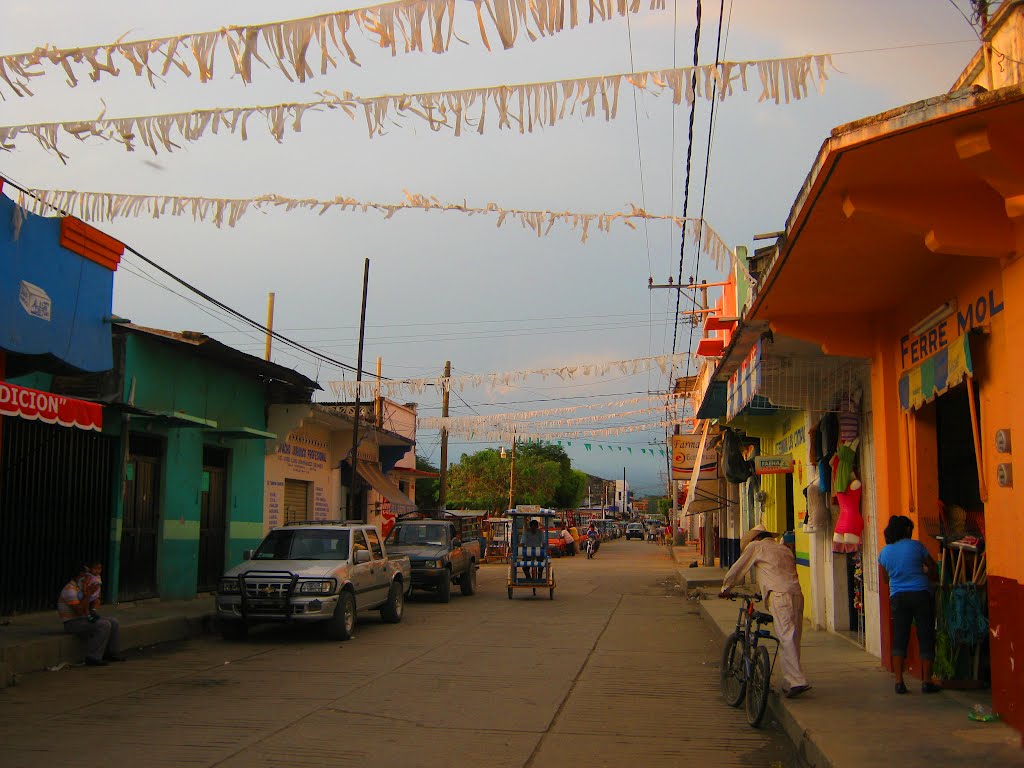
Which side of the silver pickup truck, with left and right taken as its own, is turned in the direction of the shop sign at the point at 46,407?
right

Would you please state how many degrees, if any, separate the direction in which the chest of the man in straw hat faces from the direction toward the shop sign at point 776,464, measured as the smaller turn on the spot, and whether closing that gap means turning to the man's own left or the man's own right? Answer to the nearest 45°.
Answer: approximately 45° to the man's own right

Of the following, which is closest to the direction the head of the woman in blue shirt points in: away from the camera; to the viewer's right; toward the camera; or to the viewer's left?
away from the camera

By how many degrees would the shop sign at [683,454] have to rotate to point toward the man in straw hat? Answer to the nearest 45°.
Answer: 0° — it already faces them

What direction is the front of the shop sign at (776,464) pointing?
toward the camera

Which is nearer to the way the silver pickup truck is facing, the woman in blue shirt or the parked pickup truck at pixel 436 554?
the woman in blue shirt

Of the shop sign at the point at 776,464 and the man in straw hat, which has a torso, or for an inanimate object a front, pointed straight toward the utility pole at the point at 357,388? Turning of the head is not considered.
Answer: the man in straw hat

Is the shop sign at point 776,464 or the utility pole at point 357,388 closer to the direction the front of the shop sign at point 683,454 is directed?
the shop sign

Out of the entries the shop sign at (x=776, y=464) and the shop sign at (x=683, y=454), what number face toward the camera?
2

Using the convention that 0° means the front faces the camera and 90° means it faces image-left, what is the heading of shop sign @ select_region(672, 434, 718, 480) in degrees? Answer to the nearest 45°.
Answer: approximately 0°

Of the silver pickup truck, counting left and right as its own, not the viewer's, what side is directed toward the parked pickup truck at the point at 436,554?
back

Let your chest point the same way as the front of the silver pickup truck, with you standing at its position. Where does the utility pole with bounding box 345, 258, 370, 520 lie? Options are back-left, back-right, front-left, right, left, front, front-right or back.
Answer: back-right

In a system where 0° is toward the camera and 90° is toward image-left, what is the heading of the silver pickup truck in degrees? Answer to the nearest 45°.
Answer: approximately 45°

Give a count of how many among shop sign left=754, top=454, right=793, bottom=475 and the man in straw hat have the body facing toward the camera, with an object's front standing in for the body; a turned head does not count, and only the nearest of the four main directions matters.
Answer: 1
